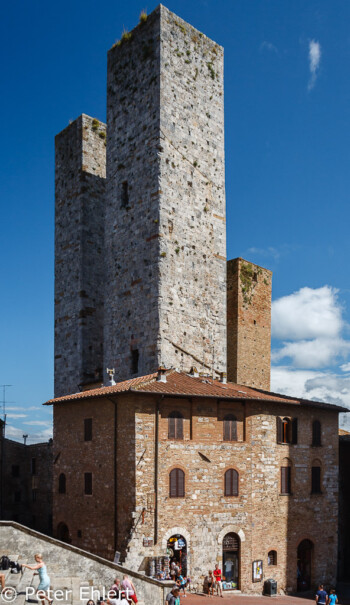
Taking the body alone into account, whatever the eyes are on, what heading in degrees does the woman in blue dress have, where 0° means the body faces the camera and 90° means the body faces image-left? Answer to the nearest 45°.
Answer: approximately 90°

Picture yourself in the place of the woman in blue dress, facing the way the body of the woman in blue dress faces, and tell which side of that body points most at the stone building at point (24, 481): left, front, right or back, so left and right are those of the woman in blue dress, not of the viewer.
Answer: right

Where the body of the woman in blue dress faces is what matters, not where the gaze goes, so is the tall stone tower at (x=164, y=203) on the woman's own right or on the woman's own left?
on the woman's own right

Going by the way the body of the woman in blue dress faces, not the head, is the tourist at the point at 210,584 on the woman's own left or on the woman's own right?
on the woman's own right

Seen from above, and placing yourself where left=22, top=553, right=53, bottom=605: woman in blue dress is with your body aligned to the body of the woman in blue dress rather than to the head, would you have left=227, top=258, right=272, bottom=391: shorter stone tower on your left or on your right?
on your right

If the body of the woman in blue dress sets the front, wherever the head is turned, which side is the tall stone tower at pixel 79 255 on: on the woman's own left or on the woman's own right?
on the woman's own right
